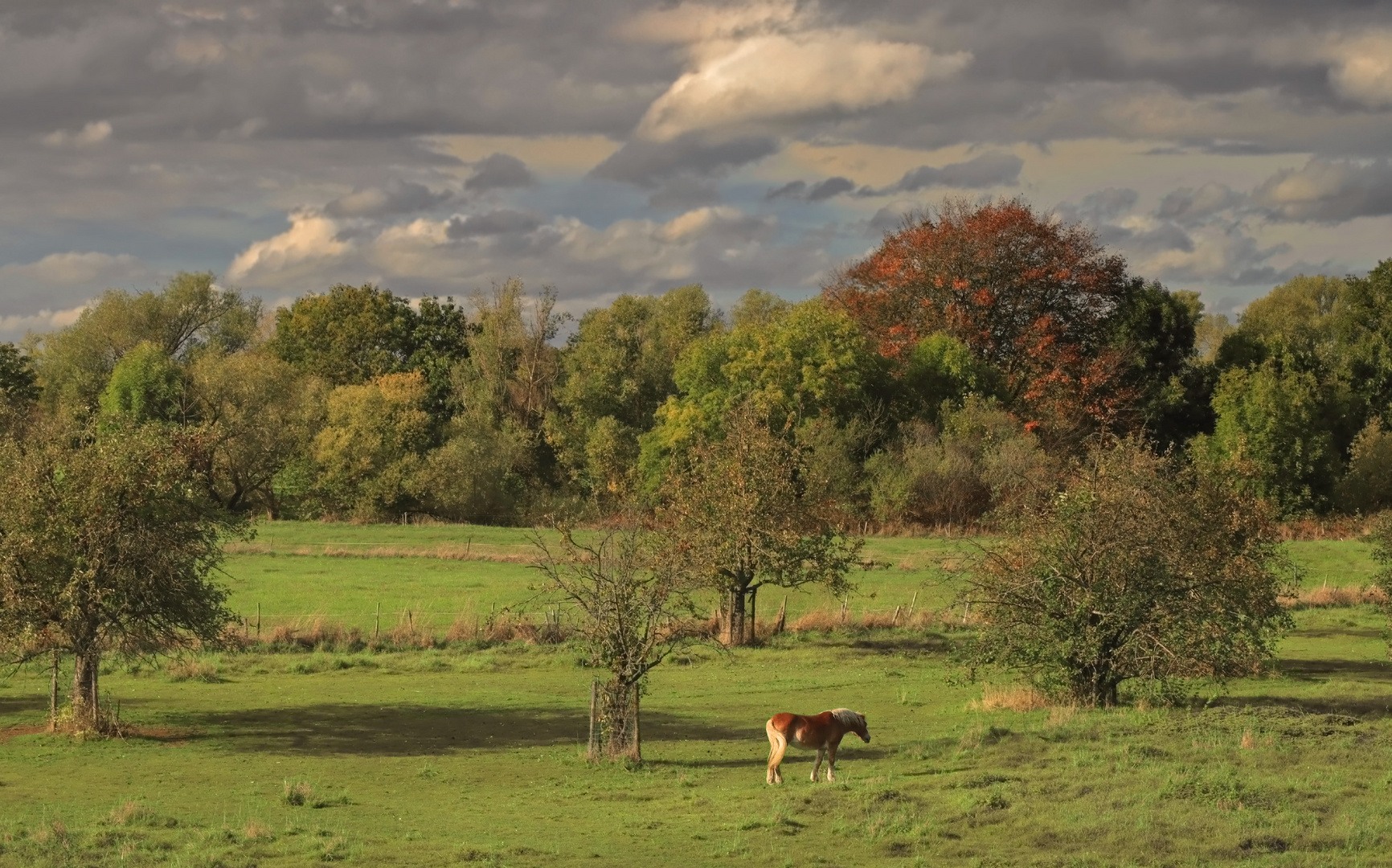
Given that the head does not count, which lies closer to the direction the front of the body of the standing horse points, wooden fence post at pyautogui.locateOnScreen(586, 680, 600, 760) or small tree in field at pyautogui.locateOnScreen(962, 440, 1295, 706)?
the small tree in field

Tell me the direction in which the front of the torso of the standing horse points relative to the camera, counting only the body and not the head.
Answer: to the viewer's right

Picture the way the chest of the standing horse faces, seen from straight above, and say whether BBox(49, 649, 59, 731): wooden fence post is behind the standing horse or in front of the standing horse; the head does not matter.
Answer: behind

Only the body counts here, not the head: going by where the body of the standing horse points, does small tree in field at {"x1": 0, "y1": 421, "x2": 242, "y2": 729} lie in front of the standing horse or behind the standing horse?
behind

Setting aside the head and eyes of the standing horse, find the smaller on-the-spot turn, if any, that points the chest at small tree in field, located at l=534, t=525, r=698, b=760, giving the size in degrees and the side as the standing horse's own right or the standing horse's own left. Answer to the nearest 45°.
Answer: approximately 135° to the standing horse's own left

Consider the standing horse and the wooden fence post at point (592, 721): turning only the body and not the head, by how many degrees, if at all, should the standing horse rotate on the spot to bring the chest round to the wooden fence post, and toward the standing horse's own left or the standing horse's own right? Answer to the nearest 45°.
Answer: approximately 135° to the standing horse's own left

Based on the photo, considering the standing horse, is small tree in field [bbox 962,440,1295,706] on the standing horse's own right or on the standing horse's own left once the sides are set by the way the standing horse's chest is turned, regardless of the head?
on the standing horse's own left

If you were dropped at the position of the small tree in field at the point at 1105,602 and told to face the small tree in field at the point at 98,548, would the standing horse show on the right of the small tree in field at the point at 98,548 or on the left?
left
